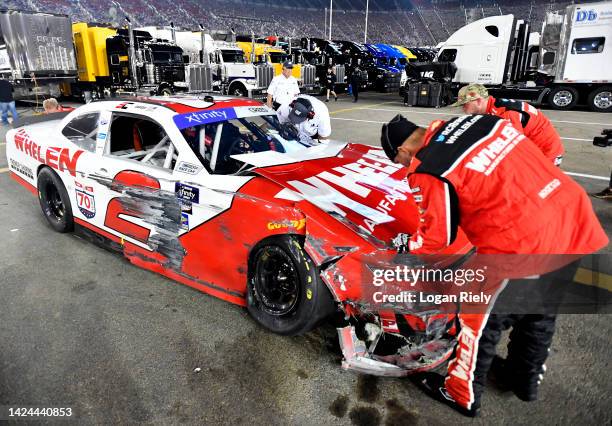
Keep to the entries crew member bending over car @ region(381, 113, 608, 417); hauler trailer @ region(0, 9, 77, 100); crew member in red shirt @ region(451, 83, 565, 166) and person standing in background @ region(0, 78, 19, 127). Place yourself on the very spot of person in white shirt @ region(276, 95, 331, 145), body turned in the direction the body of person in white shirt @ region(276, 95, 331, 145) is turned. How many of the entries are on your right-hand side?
2

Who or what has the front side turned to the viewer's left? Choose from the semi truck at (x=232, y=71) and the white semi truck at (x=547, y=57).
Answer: the white semi truck

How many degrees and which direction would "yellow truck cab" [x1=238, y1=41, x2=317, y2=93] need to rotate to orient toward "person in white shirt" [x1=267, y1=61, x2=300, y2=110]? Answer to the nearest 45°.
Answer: approximately 45° to its right

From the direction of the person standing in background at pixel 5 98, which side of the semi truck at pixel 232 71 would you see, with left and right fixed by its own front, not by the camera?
right

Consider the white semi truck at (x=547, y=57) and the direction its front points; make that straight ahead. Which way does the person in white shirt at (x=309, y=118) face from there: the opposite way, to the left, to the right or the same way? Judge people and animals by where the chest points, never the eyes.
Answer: to the left

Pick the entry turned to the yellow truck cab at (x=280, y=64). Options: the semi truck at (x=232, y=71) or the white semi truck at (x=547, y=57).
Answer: the white semi truck

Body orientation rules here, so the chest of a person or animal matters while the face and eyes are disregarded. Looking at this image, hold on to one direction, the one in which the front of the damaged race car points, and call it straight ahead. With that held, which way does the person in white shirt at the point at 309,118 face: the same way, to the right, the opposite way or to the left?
to the right

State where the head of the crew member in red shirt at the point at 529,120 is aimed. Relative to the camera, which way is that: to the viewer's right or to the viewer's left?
to the viewer's left

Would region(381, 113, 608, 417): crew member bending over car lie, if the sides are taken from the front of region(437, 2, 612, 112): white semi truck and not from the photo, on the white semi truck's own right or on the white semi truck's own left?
on the white semi truck's own left

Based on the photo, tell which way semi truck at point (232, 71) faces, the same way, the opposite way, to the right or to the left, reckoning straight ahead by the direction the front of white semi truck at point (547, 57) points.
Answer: the opposite way

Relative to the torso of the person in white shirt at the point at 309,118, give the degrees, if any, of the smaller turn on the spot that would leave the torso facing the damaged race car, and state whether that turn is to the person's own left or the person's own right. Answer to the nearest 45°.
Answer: approximately 45° to the person's own left

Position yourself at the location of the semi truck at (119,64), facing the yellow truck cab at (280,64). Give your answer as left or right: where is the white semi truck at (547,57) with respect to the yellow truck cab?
right

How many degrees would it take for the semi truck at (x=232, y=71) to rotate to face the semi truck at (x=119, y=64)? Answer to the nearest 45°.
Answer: approximately 135° to its right
